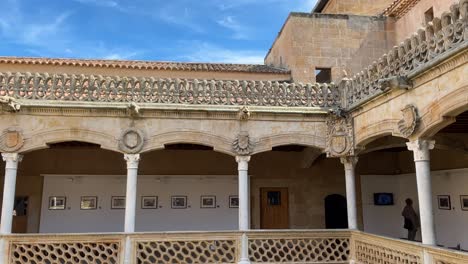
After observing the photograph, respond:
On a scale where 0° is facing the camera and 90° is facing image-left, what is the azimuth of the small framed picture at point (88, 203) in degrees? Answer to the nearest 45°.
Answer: approximately 0°

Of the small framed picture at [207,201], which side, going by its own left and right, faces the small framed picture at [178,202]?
right

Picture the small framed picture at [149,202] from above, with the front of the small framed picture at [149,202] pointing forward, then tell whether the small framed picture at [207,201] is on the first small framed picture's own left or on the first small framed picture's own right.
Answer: on the first small framed picture's own left

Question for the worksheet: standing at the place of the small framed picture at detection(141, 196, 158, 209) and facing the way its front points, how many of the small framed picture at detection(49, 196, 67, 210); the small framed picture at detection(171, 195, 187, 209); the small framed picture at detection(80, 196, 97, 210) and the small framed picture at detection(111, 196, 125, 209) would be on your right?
3

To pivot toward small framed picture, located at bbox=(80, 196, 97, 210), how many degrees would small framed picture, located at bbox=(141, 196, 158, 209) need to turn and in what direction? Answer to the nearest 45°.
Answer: approximately 90° to its right

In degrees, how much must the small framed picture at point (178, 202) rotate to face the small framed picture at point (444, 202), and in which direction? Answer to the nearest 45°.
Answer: approximately 90° to its left

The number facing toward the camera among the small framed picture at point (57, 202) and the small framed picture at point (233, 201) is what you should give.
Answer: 2

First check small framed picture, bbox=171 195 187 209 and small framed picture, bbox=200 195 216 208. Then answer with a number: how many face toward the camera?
2

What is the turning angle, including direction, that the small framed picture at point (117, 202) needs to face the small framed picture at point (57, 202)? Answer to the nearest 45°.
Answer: approximately 90° to its right
